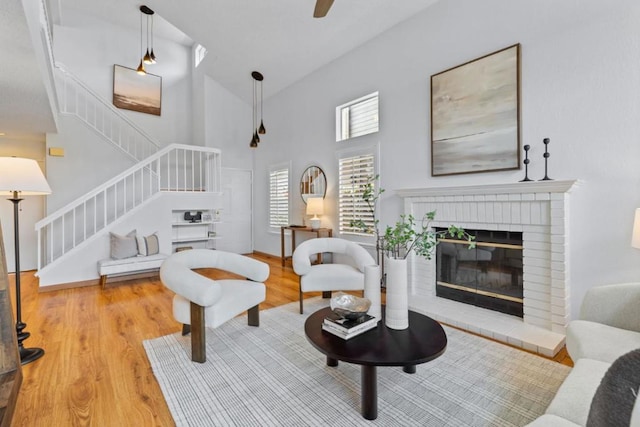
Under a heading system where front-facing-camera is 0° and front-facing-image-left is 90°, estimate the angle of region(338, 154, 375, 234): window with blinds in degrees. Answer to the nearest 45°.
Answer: approximately 45°

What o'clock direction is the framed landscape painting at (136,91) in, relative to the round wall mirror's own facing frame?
The framed landscape painting is roughly at 2 o'clock from the round wall mirror.

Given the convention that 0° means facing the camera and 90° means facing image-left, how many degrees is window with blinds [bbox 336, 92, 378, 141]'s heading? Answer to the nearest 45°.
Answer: approximately 45°

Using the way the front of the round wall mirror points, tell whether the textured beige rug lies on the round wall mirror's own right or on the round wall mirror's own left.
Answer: on the round wall mirror's own left
